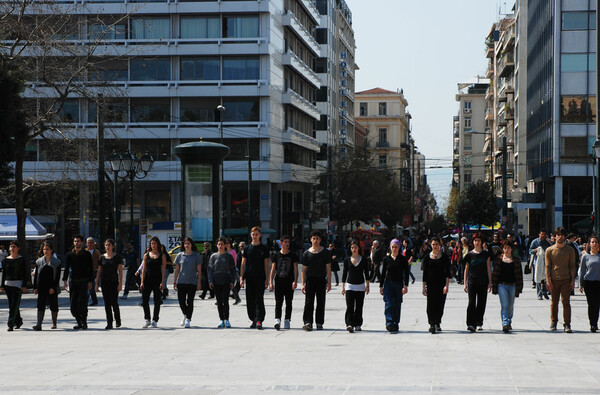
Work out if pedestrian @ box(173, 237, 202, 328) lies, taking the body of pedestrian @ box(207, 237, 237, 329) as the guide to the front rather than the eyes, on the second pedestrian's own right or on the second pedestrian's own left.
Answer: on the second pedestrian's own right

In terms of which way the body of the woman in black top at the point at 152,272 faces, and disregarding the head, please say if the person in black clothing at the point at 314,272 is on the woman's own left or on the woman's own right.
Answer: on the woman's own left

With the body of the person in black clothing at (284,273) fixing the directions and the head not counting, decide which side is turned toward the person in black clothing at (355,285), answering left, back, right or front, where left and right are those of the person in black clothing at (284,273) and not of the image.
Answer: left

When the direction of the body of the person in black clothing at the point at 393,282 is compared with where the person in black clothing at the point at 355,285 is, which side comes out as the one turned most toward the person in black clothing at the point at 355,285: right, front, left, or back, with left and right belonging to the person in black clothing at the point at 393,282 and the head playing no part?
right

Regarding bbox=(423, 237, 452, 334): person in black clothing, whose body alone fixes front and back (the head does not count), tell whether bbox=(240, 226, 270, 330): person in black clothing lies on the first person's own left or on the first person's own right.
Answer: on the first person's own right

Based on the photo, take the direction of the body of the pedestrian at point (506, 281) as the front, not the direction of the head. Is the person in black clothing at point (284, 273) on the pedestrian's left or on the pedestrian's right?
on the pedestrian's right
